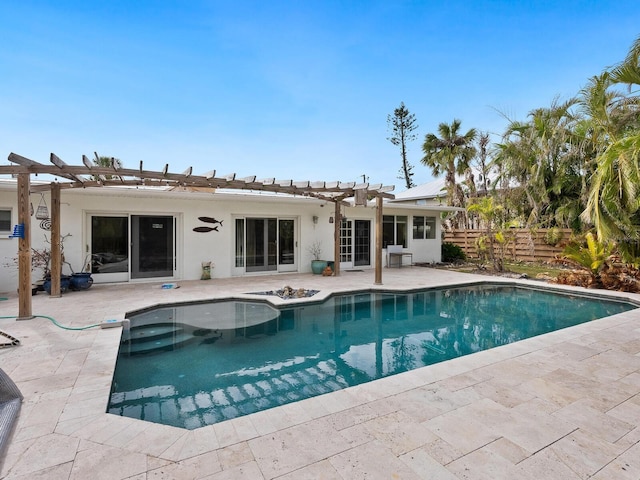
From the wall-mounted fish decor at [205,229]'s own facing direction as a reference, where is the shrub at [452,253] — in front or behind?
behind

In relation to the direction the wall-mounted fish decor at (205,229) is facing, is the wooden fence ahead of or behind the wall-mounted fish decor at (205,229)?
behind

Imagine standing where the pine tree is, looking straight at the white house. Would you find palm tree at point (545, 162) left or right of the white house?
left

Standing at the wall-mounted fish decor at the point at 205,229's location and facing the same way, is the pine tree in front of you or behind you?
behind
